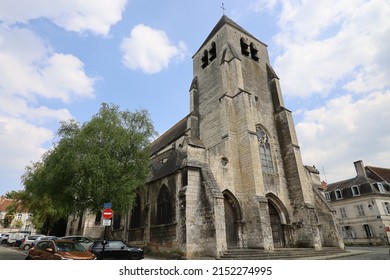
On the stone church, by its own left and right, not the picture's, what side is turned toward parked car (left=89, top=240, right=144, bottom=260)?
right

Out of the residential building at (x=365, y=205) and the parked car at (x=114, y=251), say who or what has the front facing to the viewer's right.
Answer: the parked car

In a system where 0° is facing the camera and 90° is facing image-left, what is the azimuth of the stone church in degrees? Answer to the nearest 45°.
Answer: approximately 315°

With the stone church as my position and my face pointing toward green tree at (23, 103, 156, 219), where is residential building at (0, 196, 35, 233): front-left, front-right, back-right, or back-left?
front-right

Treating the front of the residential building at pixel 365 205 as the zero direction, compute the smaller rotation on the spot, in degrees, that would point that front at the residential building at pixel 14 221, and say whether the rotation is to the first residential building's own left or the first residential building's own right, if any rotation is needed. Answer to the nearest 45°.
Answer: approximately 45° to the first residential building's own right

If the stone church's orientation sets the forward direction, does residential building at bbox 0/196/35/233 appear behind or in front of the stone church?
behind

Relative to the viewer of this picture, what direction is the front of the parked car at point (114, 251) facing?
facing to the right of the viewer

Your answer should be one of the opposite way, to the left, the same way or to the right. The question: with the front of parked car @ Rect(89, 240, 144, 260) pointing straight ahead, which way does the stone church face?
to the right

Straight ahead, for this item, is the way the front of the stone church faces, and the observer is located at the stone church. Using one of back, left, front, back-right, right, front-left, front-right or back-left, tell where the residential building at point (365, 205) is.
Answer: left

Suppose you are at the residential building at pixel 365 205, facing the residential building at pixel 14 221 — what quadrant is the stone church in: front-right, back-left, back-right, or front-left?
front-left

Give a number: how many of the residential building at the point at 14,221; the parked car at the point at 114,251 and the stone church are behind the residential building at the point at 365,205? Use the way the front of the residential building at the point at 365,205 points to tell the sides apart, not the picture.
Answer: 0
